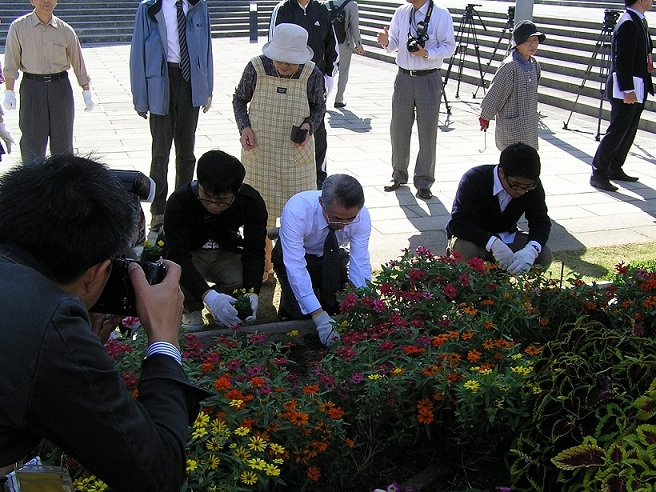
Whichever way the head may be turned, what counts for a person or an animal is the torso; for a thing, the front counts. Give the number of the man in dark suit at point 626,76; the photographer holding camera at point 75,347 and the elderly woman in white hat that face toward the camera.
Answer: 1

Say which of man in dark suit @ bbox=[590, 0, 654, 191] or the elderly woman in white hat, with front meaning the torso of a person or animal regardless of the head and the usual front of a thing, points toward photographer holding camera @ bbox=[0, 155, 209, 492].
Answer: the elderly woman in white hat

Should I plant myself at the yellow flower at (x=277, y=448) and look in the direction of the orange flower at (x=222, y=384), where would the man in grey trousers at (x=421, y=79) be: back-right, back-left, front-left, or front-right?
front-right

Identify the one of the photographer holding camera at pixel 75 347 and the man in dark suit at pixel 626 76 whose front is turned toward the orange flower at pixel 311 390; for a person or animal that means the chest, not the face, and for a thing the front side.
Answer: the photographer holding camera

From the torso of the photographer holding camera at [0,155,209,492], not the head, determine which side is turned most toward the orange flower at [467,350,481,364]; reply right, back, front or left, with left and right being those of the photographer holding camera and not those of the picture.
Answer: front

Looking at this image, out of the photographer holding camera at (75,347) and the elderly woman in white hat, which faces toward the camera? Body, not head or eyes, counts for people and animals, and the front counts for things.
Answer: the elderly woman in white hat

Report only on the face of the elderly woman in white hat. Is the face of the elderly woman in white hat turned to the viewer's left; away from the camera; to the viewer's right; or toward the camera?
toward the camera

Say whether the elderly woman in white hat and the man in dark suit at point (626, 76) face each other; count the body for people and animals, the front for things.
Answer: no

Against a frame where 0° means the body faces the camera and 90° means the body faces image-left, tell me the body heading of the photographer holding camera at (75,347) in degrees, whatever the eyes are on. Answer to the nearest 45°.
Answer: approximately 225°

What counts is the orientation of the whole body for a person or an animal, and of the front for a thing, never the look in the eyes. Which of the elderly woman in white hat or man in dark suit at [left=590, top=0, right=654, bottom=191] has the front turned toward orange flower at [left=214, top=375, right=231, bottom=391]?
the elderly woman in white hat

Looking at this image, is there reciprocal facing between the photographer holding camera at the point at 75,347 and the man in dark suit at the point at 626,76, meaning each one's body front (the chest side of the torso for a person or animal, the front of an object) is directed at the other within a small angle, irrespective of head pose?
no

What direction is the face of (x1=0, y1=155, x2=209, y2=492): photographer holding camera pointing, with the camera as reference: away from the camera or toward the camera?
away from the camera

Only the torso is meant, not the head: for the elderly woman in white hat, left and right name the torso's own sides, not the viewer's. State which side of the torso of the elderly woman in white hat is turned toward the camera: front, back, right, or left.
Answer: front

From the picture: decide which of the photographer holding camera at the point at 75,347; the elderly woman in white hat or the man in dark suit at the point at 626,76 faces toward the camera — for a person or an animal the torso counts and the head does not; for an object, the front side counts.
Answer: the elderly woman in white hat
